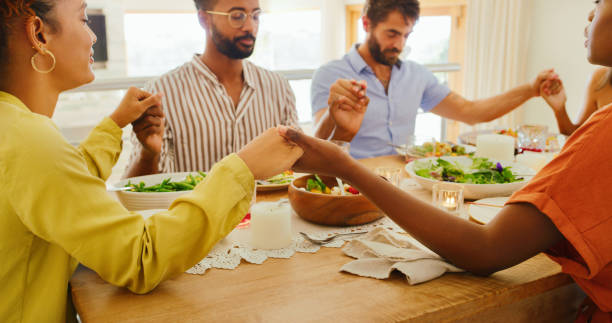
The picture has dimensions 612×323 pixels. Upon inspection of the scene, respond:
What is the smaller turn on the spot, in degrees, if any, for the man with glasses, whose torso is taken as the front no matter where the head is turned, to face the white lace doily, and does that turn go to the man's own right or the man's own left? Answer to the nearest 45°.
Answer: approximately 45° to the man's own right

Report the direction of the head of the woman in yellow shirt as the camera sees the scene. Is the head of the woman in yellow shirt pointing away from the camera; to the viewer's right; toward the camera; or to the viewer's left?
to the viewer's right

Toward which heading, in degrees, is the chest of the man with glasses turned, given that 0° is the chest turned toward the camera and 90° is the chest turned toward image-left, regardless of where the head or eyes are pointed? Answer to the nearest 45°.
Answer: approximately 315°

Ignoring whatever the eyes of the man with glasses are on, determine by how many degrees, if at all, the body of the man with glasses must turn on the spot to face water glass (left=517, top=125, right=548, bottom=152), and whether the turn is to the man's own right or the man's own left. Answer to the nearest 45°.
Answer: approximately 45° to the man's own left
